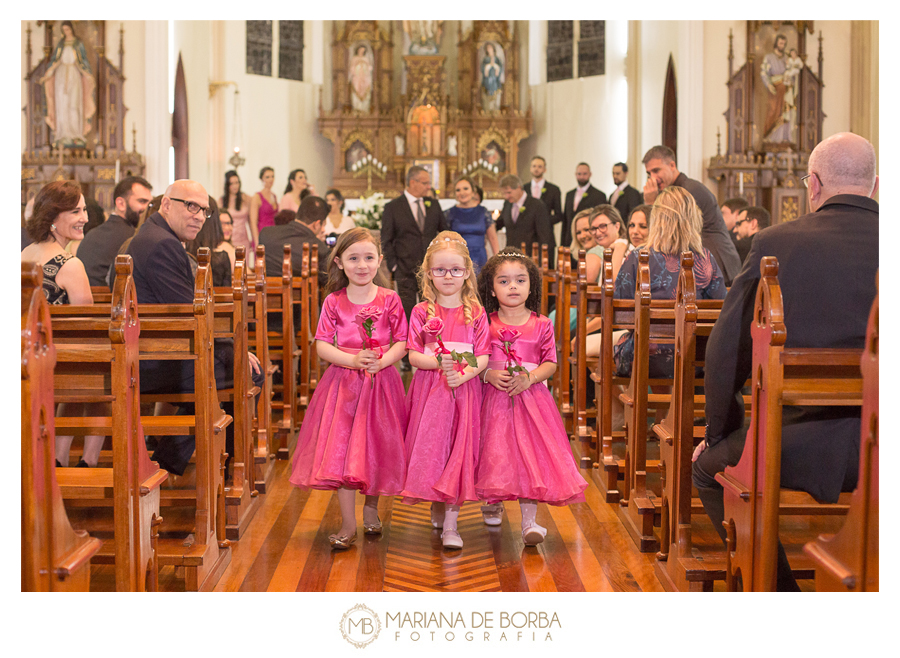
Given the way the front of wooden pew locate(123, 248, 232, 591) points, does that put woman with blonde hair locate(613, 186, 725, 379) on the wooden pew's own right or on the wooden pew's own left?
on the wooden pew's own right

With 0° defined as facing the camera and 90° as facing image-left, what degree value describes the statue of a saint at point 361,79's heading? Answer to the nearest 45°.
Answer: approximately 0°

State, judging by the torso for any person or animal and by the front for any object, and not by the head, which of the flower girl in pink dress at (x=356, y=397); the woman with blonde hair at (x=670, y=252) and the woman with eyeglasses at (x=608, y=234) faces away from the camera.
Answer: the woman with blonde hair

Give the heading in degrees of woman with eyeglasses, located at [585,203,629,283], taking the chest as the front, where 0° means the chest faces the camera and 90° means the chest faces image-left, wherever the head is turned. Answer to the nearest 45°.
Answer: approximately 45°

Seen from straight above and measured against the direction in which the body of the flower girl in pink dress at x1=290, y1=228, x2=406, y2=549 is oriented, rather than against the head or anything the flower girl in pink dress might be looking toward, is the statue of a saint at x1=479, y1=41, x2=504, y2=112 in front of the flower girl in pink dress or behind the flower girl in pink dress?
behind

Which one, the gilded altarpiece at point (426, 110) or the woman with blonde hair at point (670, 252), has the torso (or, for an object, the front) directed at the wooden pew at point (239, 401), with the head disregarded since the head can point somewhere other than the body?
the gilded altarpiece

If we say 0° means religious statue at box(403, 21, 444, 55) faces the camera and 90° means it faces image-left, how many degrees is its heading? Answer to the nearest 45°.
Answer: approximately 0°

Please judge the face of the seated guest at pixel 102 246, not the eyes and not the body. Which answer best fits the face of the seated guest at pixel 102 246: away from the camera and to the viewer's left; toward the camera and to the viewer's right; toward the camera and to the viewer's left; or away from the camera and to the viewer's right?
toward the camera and to the viewer's right

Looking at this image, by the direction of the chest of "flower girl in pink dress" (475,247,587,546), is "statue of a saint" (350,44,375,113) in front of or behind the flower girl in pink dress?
behind
